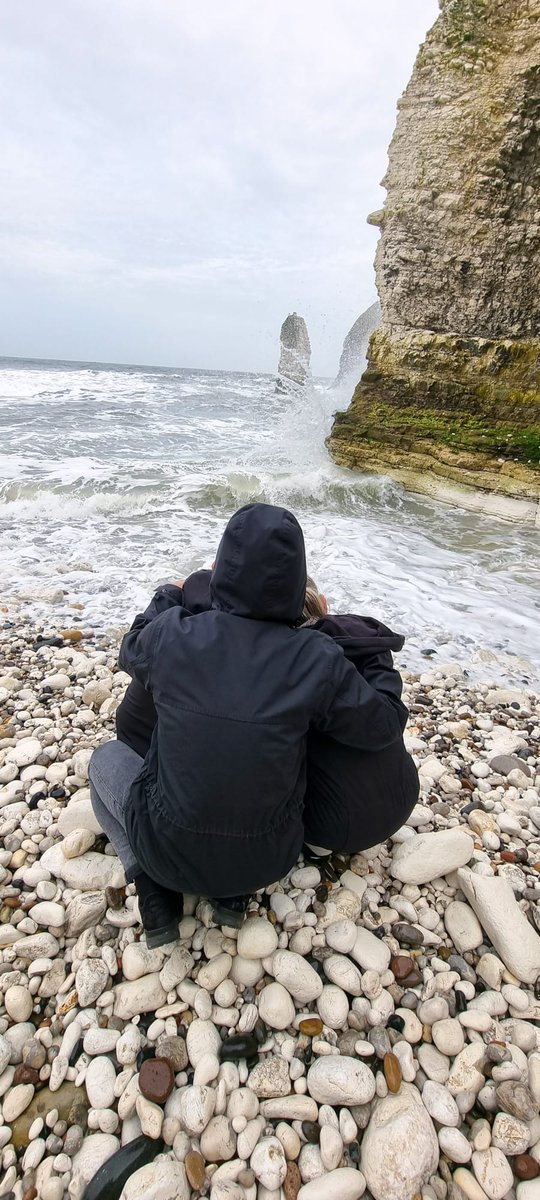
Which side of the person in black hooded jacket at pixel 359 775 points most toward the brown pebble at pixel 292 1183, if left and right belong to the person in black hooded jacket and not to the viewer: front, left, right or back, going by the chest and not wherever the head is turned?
back

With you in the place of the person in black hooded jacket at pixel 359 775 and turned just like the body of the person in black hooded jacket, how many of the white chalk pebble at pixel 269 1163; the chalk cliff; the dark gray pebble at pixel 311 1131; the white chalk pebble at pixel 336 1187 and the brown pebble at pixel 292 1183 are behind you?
4

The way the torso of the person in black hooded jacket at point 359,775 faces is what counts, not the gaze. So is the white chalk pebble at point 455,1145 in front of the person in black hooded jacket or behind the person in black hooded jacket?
behind

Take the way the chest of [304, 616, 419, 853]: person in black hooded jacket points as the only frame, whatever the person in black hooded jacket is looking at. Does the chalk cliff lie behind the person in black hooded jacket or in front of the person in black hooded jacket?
in front

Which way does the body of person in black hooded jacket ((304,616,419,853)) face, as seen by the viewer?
away from the camera

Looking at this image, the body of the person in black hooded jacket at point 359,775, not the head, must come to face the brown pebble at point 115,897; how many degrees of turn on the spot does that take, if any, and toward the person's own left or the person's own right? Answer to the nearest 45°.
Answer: approximately 90° to the person's own left

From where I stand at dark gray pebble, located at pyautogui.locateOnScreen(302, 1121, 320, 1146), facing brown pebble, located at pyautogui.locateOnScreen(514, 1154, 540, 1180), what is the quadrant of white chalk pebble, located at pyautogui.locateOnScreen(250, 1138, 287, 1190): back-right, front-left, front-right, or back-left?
back-right

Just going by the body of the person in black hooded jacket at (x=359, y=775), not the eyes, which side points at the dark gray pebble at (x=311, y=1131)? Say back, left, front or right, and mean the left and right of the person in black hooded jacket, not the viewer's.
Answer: back

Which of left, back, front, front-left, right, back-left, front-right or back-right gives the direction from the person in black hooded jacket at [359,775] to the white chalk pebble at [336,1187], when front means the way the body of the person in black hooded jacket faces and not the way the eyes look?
back

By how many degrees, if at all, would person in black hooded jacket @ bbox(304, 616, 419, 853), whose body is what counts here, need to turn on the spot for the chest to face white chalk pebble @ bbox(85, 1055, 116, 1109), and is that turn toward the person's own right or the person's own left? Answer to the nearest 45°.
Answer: approximately 135° to the person's own left

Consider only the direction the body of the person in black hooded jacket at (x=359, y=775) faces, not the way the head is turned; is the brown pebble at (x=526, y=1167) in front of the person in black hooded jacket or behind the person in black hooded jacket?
behind

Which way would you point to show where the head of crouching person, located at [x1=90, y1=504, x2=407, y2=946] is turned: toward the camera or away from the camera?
away from the camera
